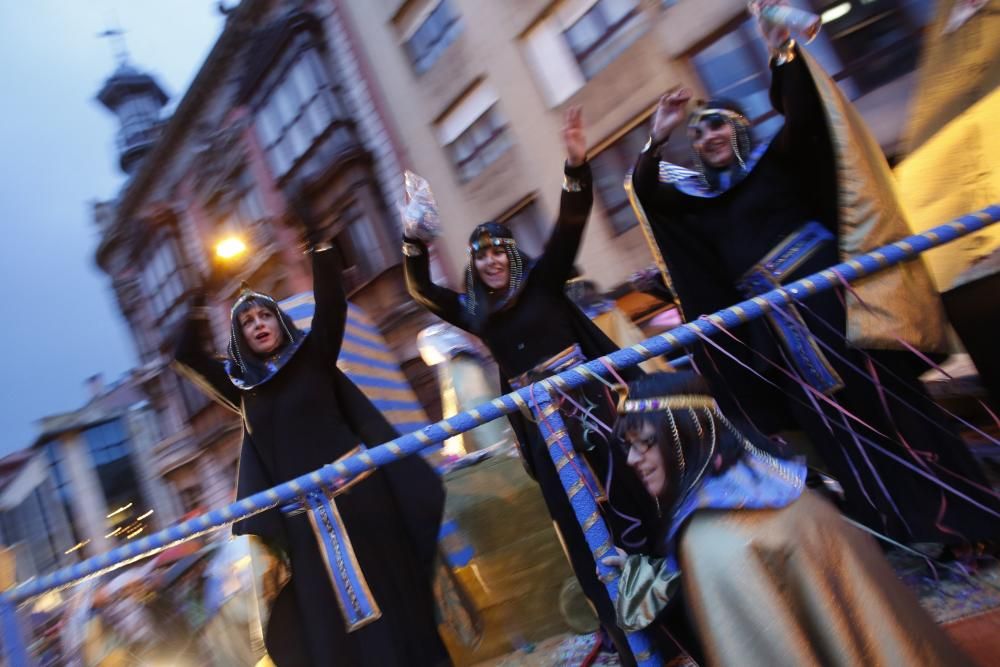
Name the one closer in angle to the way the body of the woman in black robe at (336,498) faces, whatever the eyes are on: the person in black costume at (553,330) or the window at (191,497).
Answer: the person in black costume

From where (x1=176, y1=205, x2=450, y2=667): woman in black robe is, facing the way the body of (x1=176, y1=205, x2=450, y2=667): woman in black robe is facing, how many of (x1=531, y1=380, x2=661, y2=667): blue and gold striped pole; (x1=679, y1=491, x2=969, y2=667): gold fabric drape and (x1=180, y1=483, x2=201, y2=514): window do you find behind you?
1

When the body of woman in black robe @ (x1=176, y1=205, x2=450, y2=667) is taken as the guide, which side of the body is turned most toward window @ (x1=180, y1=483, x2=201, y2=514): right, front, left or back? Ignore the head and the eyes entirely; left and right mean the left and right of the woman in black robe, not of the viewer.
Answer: back

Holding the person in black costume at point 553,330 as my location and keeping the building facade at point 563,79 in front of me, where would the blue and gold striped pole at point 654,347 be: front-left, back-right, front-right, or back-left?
back-right

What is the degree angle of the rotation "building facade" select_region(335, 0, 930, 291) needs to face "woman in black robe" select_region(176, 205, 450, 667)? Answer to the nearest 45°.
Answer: approximately 45° to its left

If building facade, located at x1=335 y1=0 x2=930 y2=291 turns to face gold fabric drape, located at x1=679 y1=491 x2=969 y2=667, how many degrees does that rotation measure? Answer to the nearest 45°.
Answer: approximately 45° to its left

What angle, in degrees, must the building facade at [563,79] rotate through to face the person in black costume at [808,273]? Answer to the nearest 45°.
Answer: approximately 45° to its left

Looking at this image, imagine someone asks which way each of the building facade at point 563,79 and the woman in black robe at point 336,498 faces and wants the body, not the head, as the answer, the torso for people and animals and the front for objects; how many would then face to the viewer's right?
0

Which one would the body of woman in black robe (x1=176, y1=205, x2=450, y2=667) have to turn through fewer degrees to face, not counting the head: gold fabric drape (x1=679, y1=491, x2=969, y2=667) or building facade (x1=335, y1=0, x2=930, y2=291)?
the gold fabric drape

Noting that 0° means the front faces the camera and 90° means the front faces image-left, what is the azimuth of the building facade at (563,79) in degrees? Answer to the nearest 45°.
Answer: approximately 45°
